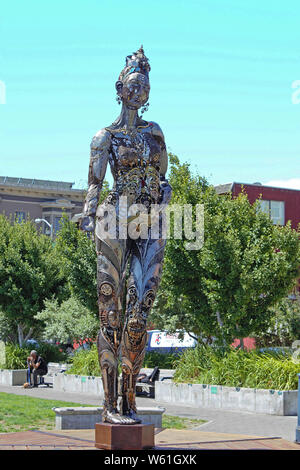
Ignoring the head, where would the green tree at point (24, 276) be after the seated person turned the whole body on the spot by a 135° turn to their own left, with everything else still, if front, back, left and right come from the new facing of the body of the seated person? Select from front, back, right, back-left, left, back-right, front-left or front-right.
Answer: left

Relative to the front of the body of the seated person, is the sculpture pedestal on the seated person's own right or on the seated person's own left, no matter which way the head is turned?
on the seated person's own left

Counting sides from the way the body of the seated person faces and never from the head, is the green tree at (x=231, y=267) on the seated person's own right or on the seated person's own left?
on the seated person's own left

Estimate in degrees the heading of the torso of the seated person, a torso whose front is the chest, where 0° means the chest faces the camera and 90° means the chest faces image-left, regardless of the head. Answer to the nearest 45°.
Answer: approximately 45°

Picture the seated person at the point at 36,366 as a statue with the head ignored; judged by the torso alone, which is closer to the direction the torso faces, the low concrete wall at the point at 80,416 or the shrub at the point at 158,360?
the low concrete wall

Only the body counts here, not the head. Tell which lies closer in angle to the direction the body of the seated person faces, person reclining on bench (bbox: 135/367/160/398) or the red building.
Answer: the person reclining on bench

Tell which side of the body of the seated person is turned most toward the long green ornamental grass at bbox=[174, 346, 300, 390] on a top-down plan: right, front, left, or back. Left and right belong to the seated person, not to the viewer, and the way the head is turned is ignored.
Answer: left

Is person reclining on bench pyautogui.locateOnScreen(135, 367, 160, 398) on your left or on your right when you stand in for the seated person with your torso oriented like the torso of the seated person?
on your left

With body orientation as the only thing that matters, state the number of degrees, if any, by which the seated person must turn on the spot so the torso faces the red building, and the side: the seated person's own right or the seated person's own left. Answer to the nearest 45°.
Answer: approximately 180°

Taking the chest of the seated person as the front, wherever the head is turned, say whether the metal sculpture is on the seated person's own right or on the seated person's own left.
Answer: on the seated person's own left
